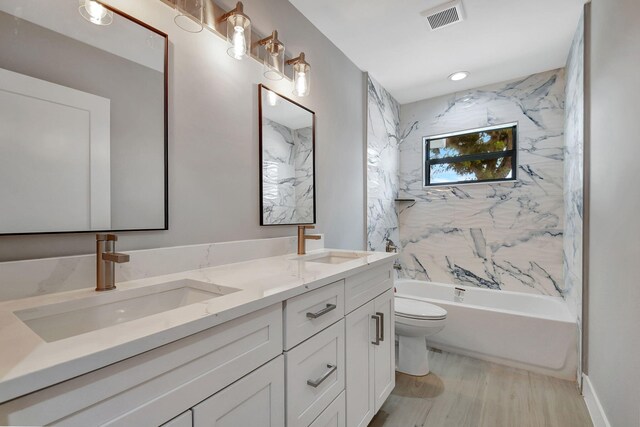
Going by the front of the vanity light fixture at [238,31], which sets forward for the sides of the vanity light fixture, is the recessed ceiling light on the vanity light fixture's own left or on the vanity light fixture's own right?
on the vanity light fixture's own left

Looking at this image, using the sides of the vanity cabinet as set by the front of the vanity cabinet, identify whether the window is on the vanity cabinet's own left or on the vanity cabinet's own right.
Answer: on the vanity cabinet's own left

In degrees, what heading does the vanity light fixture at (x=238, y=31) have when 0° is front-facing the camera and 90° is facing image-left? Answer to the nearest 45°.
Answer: approximately 315°

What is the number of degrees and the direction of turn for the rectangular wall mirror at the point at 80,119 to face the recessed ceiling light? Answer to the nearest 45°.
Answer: approximately 45° to its left

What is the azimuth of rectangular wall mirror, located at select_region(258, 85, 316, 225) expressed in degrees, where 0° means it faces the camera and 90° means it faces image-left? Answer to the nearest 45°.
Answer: approximately 315°

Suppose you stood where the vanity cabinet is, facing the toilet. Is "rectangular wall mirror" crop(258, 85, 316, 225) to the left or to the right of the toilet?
left

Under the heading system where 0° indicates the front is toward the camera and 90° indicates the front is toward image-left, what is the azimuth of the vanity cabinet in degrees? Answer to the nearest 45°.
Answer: approximately 315°

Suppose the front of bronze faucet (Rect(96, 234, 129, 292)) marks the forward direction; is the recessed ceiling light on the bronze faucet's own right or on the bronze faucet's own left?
on the bronze faucet's own left

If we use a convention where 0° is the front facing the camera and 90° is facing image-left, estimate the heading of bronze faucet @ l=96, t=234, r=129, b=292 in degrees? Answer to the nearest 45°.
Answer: approximately 315°
